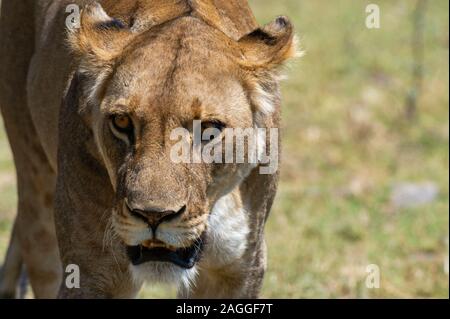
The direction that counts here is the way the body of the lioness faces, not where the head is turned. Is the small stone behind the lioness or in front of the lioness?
behind

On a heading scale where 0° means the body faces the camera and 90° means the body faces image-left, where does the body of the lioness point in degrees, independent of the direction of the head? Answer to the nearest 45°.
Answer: approximately 0°
